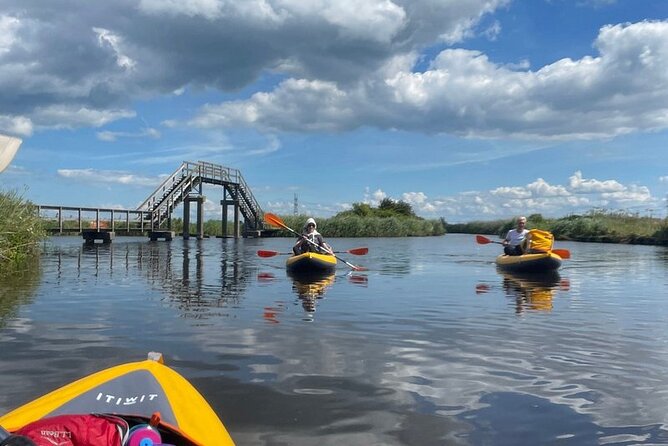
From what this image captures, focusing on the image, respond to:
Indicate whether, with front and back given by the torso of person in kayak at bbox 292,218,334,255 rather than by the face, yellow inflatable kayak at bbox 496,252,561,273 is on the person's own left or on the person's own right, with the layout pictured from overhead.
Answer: on the person's own left

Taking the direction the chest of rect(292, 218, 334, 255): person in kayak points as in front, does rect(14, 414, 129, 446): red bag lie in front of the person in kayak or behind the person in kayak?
in front

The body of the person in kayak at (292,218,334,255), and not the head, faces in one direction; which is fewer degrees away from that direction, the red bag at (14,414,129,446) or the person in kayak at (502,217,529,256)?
the red bag

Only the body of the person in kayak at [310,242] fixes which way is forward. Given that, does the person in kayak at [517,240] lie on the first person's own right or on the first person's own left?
on the first person's own left

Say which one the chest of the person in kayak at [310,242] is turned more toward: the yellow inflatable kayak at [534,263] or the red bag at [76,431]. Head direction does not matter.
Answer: the red bag

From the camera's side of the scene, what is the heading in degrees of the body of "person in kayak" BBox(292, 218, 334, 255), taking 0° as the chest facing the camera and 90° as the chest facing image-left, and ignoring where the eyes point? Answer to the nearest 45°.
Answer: approximately 0°

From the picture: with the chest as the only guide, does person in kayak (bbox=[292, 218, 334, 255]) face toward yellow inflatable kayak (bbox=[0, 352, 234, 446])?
yes
